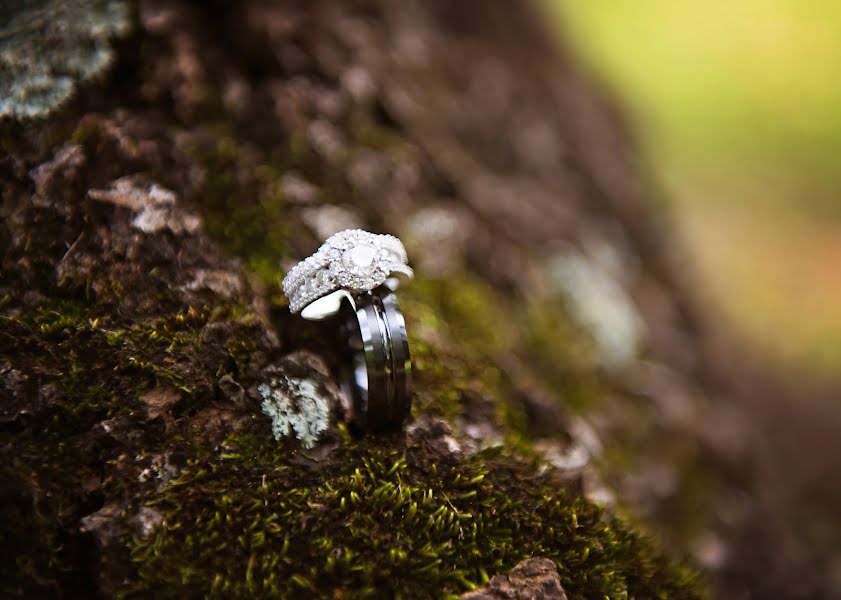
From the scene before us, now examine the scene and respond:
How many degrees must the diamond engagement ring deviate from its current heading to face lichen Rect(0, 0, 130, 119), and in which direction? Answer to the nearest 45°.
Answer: approximately 90° to its right

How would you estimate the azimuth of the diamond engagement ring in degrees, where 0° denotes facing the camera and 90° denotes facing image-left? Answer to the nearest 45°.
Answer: approximately 0°
